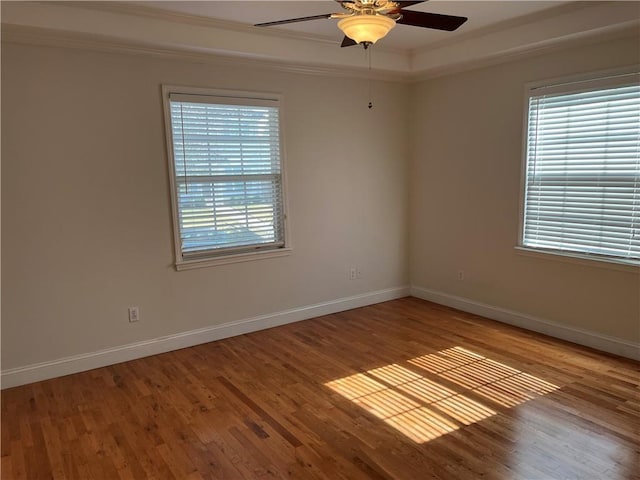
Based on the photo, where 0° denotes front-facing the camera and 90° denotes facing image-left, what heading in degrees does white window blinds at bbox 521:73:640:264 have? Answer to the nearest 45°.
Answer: approximately 45°

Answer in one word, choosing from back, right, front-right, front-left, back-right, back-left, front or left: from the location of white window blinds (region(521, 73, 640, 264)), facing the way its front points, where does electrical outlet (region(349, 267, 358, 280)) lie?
front-right

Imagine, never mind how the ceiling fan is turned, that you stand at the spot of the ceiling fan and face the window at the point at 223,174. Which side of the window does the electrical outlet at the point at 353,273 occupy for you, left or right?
right

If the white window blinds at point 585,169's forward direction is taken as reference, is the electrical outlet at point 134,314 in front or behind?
in front

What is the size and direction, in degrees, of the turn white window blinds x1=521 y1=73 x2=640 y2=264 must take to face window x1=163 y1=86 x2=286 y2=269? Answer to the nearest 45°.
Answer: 0° — it already faces it

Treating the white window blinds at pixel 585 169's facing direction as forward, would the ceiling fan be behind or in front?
in front

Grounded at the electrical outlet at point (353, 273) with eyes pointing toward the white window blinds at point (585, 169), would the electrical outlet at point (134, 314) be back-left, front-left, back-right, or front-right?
back-right
